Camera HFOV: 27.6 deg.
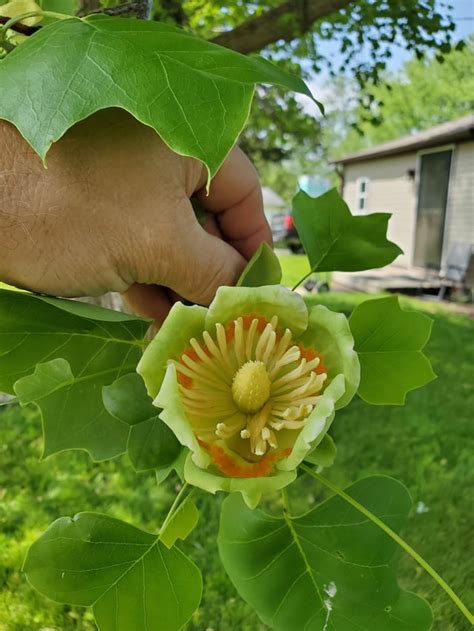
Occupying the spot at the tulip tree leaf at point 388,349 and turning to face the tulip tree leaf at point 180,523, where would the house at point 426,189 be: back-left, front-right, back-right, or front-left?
back-right

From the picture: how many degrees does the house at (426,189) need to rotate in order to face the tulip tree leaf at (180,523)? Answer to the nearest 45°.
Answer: approximately 45° to its left

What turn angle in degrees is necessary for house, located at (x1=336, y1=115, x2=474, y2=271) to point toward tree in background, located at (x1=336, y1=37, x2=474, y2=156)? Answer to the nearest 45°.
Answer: approximately 135° to its right

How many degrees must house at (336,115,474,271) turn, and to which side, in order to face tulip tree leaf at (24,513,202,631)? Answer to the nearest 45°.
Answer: approximately 45° to its left

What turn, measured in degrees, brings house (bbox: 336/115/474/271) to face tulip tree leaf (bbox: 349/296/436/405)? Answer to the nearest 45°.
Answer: approximately 45° to its left

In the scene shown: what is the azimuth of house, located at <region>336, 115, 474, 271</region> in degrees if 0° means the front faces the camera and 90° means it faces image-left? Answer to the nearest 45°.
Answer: approximately 45°
